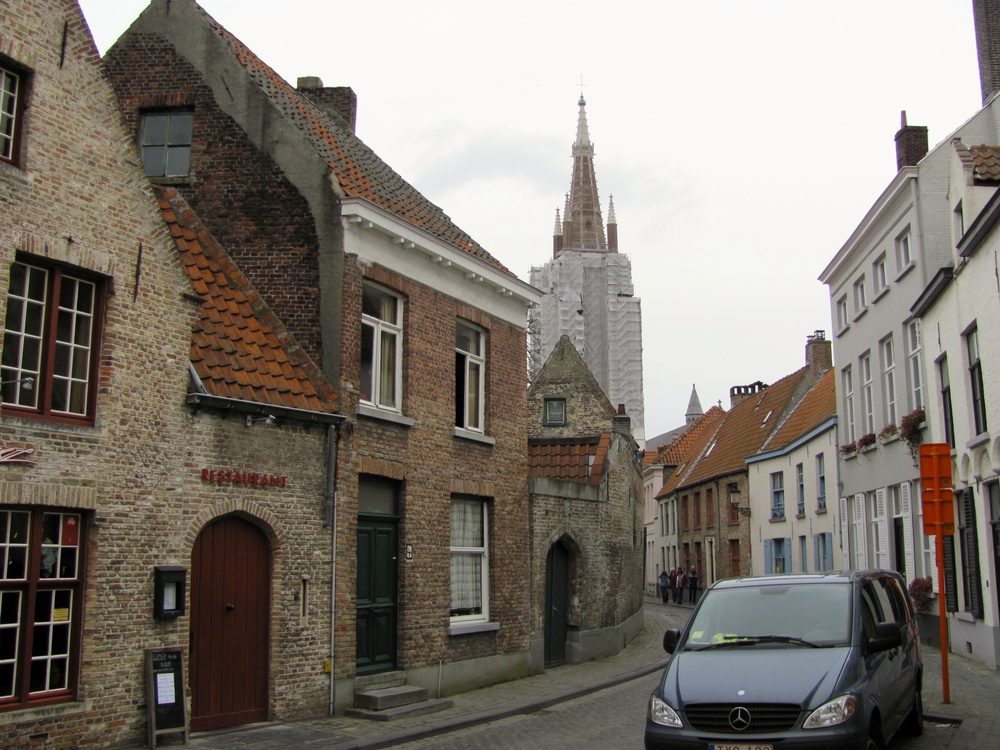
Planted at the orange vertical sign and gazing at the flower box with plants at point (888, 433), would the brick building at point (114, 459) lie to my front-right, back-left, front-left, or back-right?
back-left

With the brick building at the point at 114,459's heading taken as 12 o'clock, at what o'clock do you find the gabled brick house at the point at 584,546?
The gabled brick house is roughly at 9 o'clock from the brick building.

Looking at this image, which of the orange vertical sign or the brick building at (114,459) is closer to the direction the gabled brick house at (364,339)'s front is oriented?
the orange vertical sign

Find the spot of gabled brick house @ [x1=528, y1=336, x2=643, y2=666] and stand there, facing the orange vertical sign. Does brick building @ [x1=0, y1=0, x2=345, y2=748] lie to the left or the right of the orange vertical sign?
right

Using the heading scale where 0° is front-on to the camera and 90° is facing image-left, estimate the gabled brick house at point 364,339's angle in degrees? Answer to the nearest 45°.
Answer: approximately 315°

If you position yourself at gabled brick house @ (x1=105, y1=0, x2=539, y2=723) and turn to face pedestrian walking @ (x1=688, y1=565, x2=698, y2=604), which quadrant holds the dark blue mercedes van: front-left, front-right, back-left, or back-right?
back-right

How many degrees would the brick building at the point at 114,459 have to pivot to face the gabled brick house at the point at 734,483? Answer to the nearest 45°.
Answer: approximately 90° to its left

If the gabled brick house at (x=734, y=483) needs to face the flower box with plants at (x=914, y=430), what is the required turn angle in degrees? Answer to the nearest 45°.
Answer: approximately 45° to its left

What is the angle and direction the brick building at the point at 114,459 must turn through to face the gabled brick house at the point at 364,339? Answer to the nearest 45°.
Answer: approximately 90° to its left

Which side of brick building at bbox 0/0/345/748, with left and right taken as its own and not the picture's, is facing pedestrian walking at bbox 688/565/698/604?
left
